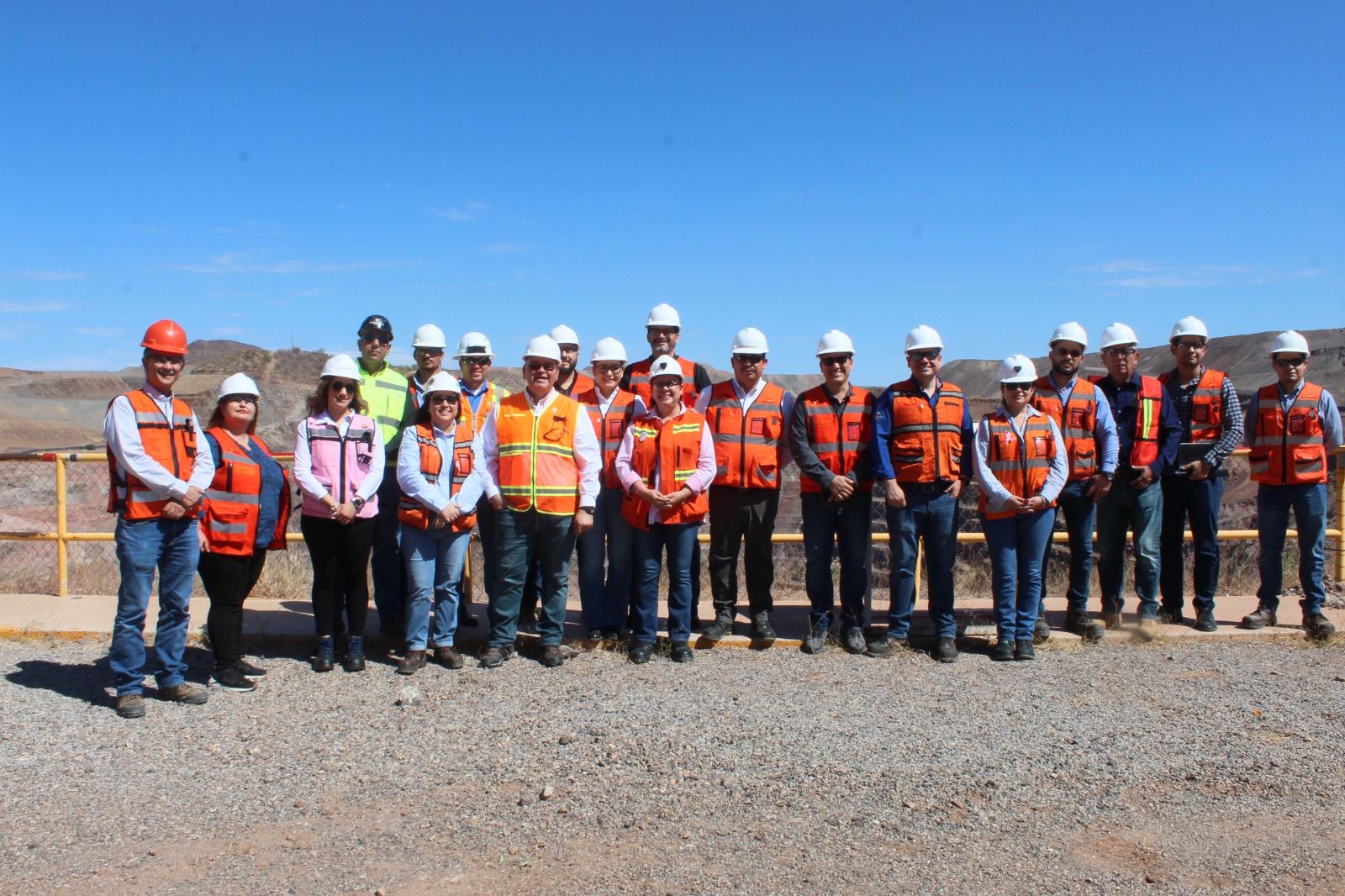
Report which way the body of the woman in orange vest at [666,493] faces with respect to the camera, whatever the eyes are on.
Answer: toward the camera

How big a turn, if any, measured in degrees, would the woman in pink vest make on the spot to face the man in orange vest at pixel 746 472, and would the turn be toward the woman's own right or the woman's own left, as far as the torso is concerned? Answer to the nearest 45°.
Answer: approximately 90° to the woman's own left

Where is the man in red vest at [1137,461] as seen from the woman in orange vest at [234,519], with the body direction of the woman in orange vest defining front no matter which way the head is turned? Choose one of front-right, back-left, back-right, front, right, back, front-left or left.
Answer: front-left

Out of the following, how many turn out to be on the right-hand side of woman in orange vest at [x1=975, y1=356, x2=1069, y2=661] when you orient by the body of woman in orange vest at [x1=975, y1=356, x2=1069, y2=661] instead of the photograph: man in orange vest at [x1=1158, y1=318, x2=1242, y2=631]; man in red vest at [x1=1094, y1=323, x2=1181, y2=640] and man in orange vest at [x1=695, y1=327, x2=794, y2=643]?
1

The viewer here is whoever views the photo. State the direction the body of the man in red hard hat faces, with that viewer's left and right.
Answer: facing the viewer and to the right of the viewer

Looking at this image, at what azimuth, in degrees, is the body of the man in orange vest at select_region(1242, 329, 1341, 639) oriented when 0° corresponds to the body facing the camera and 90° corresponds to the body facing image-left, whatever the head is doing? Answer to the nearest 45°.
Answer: approximately 0°

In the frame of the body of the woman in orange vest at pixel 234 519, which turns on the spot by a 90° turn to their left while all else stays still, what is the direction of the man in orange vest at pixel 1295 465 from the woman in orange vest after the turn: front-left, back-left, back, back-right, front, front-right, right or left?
front-right

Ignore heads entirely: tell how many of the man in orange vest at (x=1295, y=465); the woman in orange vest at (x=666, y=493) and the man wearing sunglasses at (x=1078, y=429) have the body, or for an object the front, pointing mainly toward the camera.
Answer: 3

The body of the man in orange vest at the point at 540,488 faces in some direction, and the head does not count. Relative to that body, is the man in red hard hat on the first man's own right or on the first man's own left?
on the first man's own right

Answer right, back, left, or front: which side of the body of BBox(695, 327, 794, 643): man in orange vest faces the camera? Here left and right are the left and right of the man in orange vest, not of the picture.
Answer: front

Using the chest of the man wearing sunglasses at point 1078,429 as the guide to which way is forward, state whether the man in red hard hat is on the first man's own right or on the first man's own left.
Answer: on the first man's own right

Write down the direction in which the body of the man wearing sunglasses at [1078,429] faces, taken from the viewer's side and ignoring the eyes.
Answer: toward the camera

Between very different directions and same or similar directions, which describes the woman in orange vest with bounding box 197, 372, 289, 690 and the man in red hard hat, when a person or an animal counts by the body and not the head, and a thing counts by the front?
same or similar directions
